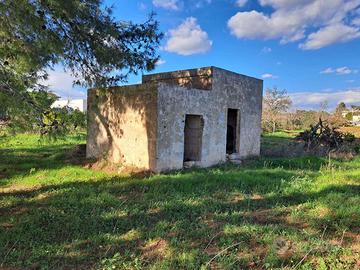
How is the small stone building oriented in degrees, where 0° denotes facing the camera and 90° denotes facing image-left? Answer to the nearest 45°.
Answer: approximately 315°

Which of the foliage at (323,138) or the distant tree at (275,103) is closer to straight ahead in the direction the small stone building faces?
the foliage

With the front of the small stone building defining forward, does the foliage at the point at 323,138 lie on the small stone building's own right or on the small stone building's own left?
on the small stone building's own left

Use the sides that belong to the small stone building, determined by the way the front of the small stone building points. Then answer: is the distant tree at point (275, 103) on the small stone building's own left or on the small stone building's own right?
on the small stone building's own left
